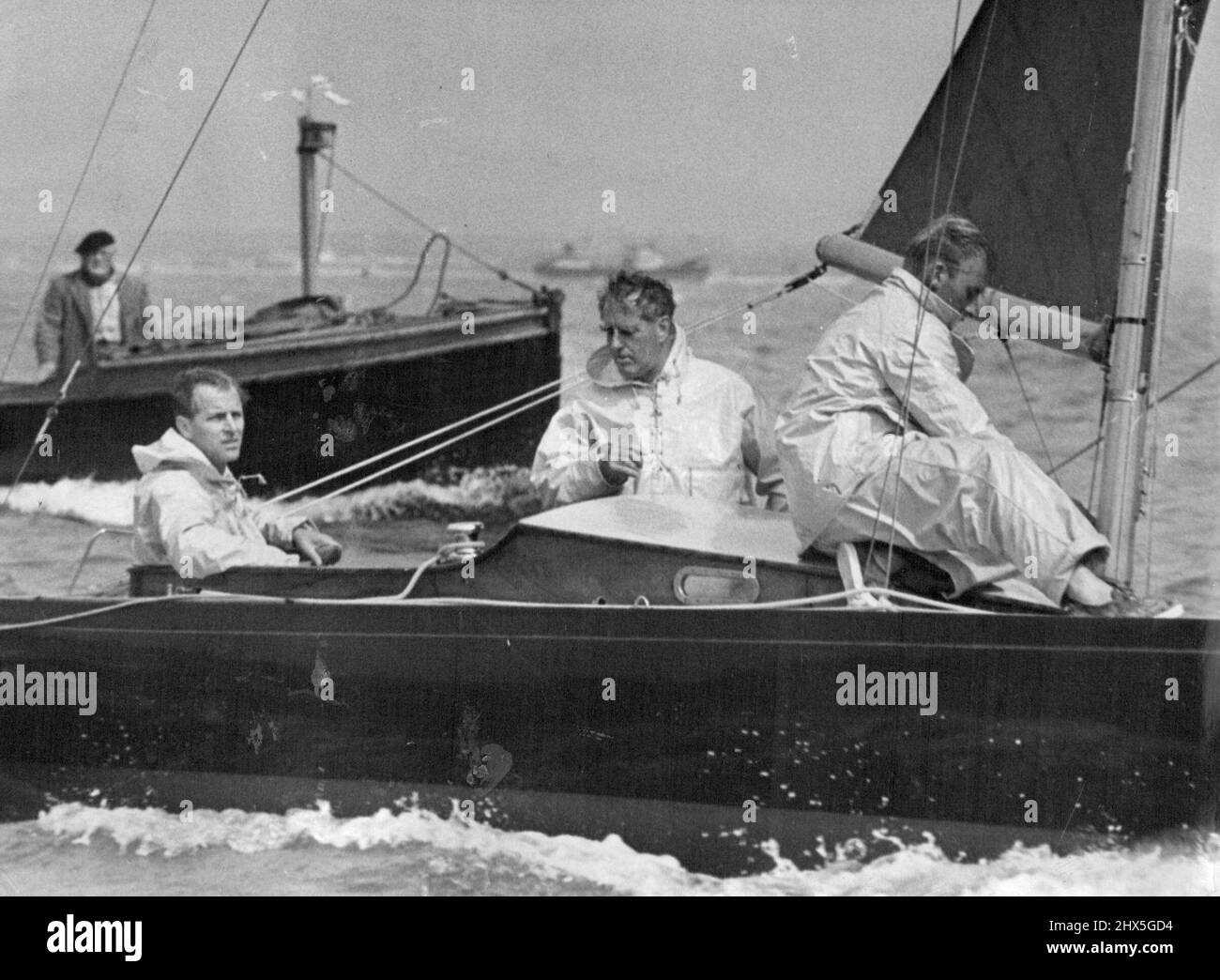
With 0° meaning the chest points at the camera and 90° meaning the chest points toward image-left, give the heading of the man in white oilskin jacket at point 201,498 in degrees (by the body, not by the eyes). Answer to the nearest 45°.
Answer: approximately 315°

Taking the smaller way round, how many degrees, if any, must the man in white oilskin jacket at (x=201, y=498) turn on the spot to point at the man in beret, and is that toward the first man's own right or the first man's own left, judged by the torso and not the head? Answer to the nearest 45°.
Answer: approximately 180°

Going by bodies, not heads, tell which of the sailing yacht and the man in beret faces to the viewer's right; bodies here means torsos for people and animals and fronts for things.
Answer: the sailing yacht

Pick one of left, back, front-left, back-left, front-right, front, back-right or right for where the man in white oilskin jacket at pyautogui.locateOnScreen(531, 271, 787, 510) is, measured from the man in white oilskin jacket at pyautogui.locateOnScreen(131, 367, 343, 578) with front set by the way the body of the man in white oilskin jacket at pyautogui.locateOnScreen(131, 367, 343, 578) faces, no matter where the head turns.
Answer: front-left

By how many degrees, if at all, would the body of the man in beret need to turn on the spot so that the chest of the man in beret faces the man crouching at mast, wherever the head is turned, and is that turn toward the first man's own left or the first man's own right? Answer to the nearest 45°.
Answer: approximately 45° to the first man's own left

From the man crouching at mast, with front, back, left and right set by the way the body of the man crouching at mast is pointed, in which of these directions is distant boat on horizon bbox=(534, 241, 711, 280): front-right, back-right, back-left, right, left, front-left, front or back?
back-left

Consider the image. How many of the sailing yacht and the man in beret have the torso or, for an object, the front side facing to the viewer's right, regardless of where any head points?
1

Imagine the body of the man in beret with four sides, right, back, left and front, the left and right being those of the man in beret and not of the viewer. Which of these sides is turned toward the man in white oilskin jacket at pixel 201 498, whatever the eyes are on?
front

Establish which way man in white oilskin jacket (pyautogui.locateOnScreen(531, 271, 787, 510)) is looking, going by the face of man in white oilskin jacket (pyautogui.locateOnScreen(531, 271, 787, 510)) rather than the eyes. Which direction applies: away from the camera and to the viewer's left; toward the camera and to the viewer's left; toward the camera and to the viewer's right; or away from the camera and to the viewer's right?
toward the camera and to the viewer's left

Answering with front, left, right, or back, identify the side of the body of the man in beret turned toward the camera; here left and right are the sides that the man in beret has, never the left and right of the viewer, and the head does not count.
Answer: front

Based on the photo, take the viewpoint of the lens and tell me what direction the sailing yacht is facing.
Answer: facing to the right of the viewer

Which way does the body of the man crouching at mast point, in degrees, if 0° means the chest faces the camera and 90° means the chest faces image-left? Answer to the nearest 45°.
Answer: approximately 270°

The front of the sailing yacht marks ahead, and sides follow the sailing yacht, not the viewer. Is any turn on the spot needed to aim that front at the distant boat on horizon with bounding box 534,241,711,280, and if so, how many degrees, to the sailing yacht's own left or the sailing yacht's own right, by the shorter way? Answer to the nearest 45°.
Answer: approximately 90° to the sailing yacht's own left

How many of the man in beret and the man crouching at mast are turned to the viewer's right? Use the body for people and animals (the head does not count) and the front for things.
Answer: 1
